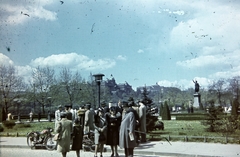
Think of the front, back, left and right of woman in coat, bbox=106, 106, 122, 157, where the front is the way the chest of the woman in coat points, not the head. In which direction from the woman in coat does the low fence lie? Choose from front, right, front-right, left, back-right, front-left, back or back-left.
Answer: back-left

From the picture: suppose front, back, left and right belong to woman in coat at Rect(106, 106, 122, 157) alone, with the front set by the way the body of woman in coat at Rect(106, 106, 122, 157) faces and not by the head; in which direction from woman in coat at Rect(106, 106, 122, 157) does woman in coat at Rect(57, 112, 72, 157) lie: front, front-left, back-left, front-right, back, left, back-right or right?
front-right

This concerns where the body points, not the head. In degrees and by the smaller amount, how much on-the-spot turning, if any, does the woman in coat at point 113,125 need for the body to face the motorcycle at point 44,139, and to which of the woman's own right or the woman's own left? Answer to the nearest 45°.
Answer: approximately 135° to the woman's own right

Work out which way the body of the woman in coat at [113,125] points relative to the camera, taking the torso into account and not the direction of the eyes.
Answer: toward the camera

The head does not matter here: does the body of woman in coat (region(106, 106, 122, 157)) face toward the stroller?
no

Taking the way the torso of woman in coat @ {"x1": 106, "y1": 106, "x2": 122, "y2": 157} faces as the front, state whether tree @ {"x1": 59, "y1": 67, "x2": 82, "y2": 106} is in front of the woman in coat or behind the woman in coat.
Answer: behind
